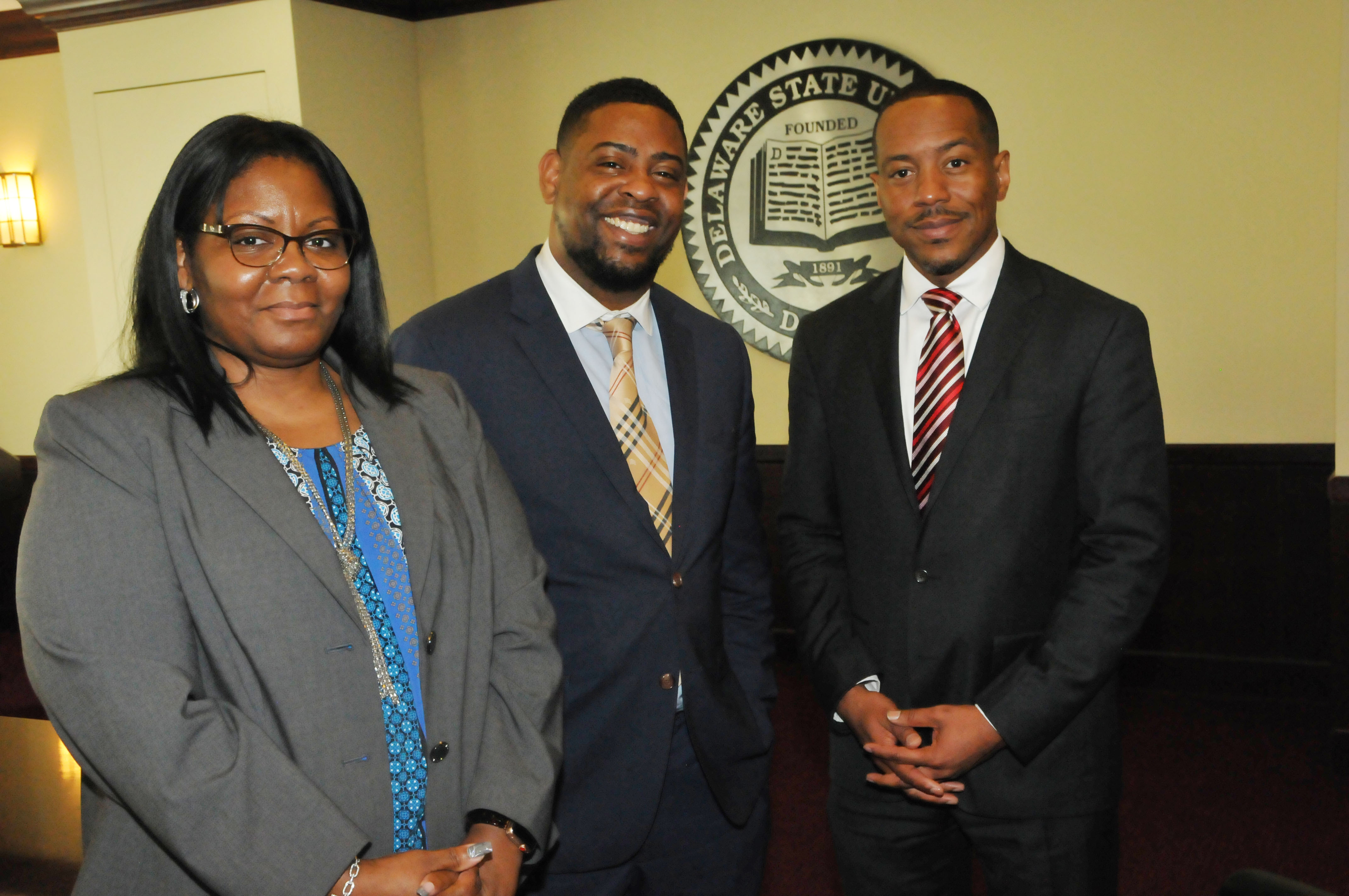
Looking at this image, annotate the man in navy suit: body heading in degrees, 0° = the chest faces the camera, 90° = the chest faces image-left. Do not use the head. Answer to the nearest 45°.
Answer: approximately 315°

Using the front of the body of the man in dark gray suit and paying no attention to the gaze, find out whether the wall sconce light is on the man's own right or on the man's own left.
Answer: on the man's own right

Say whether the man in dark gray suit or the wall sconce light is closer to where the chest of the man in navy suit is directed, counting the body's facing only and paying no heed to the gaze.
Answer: the man in dark gray suit

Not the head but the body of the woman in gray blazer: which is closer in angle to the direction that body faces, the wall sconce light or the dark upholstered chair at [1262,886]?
the dark upholstered chair

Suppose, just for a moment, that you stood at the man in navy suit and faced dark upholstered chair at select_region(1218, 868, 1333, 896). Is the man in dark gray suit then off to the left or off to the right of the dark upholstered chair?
left

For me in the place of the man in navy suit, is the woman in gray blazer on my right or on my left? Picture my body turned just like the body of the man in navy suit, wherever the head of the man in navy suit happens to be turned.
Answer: on my right
